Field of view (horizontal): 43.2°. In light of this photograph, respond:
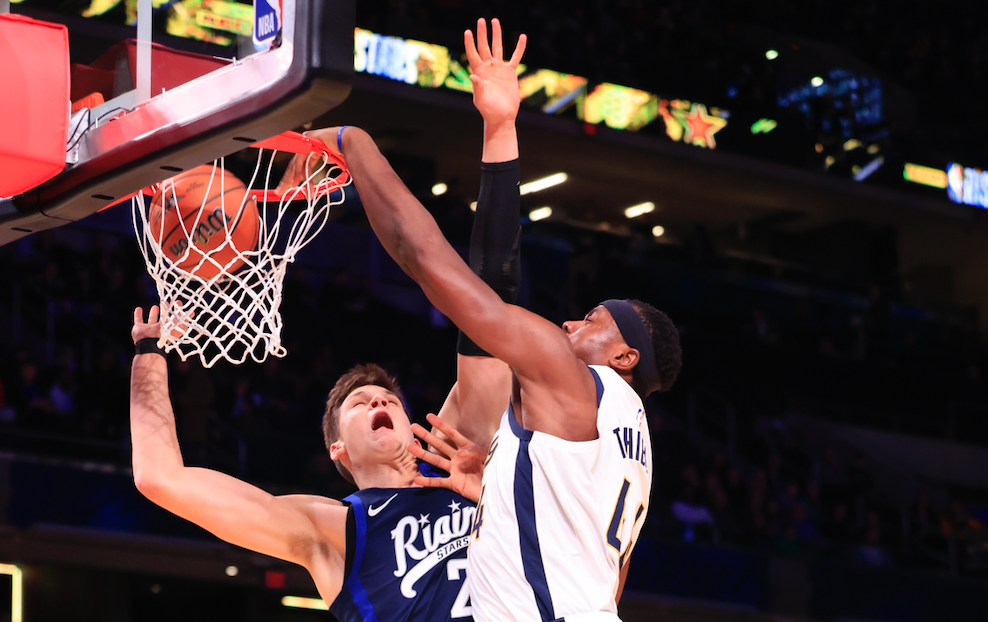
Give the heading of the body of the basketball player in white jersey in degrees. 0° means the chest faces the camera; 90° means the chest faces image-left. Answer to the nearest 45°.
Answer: approximately 90°

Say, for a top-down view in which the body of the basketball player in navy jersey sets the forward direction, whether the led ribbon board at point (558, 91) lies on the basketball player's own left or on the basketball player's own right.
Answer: on the basketball player's own left

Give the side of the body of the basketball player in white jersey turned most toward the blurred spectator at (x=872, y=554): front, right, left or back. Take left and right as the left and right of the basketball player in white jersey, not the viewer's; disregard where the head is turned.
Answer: right

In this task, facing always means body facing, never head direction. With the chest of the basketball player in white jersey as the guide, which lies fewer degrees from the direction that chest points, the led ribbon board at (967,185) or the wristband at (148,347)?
the wristband

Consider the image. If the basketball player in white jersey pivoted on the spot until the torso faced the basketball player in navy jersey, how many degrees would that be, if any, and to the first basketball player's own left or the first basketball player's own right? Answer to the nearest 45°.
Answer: approximately 45° to the first basketball player's own right

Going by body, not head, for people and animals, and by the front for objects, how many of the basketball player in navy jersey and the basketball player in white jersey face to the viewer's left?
1

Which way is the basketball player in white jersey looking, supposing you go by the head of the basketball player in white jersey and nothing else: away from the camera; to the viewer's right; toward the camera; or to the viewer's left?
to the viewer's left

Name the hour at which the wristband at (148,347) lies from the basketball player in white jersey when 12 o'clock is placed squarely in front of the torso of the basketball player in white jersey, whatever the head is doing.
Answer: The wristband is roughly at 1 o'clock from the basketball player in white jersey.

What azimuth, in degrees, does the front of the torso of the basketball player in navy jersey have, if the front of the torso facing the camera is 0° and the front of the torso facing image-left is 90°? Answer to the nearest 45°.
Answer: approximately 315°
